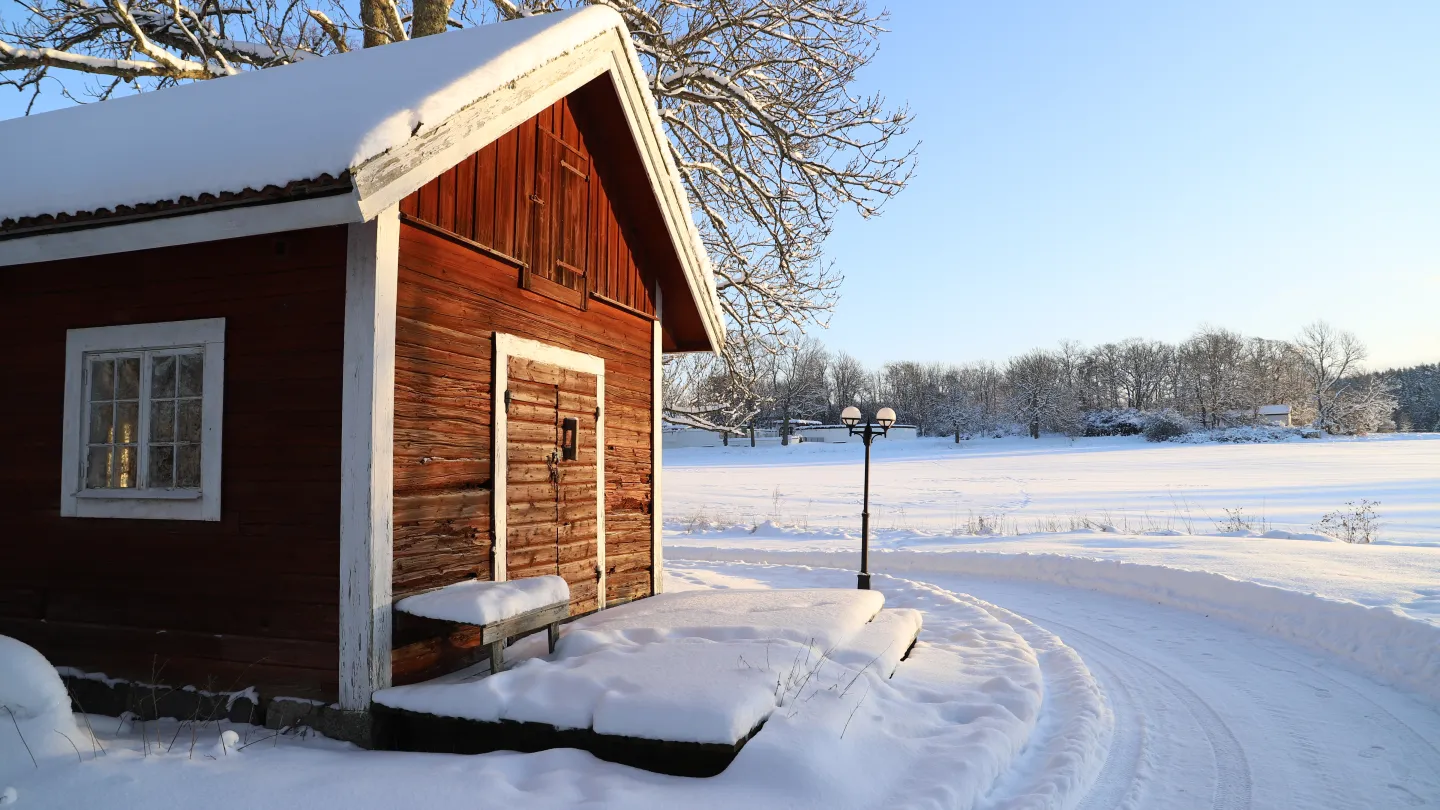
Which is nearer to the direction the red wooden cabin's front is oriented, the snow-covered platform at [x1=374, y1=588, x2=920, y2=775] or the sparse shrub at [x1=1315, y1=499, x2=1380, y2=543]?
the snow-covered platform

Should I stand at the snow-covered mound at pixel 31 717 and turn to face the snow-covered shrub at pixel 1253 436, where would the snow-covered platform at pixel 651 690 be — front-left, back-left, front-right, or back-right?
front-right

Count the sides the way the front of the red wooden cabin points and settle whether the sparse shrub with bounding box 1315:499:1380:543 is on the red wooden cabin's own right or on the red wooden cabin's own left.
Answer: on the red wooden cabin's own left

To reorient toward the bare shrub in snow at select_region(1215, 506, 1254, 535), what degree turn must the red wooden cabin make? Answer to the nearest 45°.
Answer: approximately 45° to its left

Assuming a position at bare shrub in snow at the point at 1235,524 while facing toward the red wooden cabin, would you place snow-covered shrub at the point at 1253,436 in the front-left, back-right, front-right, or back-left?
back-right

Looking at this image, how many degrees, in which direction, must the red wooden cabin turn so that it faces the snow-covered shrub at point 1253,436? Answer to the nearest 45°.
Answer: approximately 90° to its left

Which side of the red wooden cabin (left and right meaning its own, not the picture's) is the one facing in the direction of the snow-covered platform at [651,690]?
front

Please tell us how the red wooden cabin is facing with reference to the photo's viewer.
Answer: facing the viewer and to the right of the viewer
